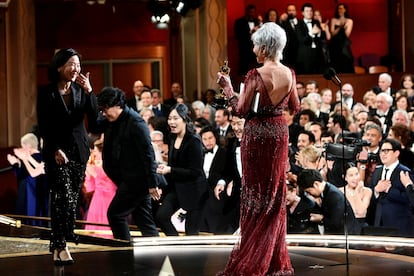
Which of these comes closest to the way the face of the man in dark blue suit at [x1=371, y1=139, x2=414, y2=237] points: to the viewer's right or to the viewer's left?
to the viewer's left

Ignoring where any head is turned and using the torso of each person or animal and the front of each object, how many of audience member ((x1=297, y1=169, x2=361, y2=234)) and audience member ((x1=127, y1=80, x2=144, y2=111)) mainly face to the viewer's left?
1

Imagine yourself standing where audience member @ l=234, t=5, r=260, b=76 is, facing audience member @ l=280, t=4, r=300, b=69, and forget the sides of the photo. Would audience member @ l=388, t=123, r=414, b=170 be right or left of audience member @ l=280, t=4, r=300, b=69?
right

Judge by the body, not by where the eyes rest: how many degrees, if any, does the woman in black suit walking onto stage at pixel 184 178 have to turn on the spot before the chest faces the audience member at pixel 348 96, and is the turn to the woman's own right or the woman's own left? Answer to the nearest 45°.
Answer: approximately 180°

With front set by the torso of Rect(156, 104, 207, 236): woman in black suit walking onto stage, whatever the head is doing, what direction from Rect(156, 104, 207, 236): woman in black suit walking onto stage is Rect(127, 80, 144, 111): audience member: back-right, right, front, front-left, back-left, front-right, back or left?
back-right

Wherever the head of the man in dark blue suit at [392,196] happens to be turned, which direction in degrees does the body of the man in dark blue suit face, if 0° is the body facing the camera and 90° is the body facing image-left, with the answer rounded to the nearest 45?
approximately 45°

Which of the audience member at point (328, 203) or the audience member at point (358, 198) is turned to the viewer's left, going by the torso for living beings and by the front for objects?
the audience member at point (328, 203)

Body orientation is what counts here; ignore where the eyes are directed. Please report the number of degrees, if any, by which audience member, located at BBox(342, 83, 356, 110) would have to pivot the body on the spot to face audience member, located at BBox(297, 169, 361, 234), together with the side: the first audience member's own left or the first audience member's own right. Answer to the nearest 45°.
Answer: approximately 45° to the first audience member's own left

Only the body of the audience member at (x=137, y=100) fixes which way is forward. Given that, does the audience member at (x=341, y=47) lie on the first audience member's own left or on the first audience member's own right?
on the first audience member's own left

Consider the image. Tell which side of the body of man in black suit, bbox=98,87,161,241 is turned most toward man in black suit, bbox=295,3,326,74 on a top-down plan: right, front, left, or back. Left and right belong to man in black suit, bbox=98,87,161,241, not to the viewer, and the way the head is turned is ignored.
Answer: back

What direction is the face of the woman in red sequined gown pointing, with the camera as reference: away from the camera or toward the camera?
away from the camera

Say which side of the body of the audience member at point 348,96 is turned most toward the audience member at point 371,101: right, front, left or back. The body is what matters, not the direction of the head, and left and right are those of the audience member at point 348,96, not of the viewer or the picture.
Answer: left

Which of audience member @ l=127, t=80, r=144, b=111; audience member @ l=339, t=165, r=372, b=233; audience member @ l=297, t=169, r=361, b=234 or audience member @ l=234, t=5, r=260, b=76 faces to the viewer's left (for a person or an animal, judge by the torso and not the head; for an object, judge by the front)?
audience member @ l=297, t=169, r=361, b=234

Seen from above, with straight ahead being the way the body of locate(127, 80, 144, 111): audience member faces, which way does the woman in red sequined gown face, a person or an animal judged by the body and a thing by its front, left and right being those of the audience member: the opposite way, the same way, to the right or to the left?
the opposite way

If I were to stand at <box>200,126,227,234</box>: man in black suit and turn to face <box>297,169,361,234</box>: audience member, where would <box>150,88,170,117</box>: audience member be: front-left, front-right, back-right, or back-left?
back-left
